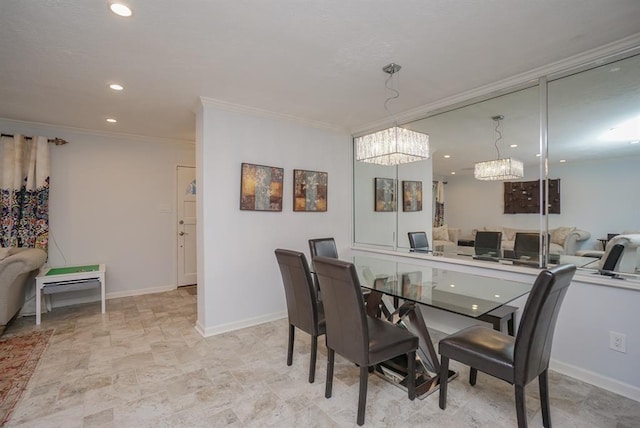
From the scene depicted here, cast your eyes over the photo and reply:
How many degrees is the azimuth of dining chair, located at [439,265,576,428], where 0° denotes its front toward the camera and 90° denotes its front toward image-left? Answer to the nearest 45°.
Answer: approximately 135°

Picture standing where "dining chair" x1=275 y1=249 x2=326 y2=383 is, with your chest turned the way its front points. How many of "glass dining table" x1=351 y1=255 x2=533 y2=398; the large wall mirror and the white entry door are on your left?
1

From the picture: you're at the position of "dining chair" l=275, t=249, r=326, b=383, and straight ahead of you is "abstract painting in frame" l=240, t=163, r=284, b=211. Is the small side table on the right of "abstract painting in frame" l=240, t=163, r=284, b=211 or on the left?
left

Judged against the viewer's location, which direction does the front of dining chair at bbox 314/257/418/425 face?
facing away from the viewer and to the right of the viewer

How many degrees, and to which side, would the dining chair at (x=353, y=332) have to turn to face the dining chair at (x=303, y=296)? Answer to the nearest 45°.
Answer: approximately 90° to its left

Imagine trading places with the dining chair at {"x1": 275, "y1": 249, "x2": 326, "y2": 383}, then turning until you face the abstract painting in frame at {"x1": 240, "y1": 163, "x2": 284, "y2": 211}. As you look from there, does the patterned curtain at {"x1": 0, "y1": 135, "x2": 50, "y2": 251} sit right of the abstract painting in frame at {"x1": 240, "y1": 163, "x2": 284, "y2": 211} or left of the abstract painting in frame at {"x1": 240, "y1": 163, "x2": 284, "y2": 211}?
left

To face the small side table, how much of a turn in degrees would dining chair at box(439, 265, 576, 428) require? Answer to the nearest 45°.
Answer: approximately 45° to its left

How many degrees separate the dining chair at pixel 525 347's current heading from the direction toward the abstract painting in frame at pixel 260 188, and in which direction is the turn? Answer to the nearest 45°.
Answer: approximately 45° to its left

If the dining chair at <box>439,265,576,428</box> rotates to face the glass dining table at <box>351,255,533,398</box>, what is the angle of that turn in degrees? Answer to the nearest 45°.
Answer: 0° — it already faces it

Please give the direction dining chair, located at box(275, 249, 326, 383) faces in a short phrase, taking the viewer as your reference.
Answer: facing away from the viewer and to the right of the viewer

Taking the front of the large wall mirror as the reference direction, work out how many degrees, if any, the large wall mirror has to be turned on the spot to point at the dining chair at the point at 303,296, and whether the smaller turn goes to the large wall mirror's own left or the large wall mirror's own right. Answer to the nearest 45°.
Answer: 0° — it already faces it
